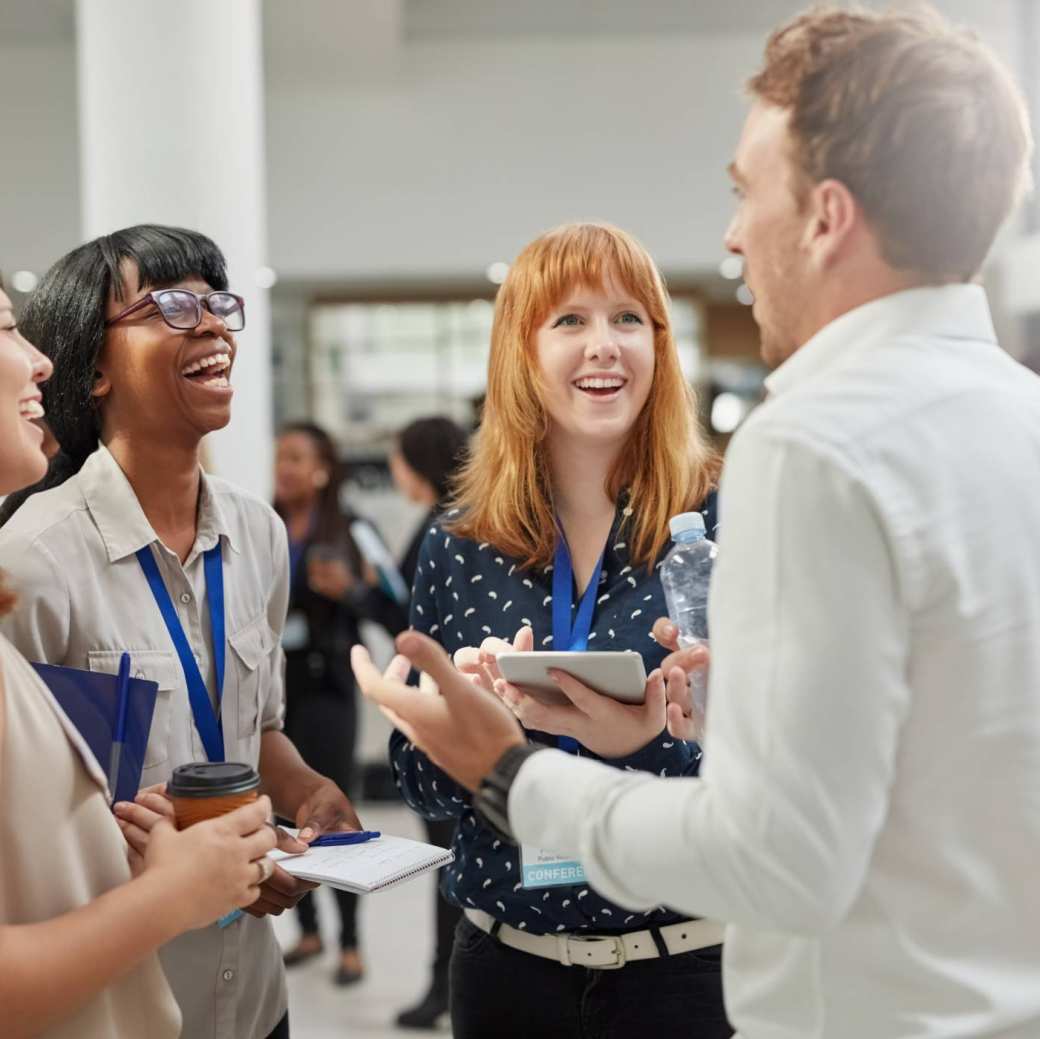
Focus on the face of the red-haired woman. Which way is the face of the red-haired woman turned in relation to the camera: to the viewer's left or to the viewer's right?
to the viewer's right

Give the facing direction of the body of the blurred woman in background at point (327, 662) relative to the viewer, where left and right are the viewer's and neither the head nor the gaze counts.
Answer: facing the viewer and to the left of the viewer

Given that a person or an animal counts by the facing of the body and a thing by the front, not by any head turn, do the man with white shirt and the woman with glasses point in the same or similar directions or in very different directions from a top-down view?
very different directions

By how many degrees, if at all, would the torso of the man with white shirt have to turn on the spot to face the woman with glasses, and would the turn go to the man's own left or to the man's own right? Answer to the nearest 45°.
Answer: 0° — they already face them

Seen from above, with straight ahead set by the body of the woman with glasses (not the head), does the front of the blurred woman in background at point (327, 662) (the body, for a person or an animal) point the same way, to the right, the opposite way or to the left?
to the right

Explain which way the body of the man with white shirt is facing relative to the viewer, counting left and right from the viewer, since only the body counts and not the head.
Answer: facing away from the viewer and to the left of the viewer

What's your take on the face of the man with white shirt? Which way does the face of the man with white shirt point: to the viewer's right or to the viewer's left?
to the viewer's left

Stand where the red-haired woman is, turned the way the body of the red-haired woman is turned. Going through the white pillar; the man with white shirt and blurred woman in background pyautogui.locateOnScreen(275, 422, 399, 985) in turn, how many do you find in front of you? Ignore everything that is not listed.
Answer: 1

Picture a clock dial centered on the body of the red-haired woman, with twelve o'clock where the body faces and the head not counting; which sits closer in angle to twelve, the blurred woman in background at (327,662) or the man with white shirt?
the man with white shirt

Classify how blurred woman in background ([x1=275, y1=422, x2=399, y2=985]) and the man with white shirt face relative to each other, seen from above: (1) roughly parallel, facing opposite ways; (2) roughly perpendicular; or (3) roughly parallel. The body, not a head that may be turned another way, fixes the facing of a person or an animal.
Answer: roughly perpendicular

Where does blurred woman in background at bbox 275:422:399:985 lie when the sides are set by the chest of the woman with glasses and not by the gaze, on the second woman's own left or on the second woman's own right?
on the second woman's own left

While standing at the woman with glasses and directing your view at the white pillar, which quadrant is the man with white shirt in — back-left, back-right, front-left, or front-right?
back-right

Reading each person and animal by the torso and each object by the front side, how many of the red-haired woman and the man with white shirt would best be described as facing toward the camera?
1

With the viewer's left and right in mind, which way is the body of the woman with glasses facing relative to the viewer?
facing the viewer and to the right of the viewer

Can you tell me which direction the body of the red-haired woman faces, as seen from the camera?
toward the camera
